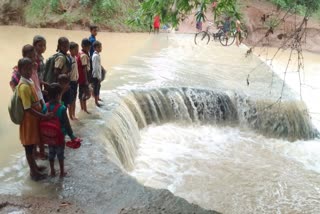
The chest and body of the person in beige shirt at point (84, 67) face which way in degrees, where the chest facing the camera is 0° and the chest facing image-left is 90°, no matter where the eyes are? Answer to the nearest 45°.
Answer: approximately 270°

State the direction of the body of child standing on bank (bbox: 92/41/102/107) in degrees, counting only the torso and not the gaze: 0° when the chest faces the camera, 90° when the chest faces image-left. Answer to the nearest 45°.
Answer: approximately 270°

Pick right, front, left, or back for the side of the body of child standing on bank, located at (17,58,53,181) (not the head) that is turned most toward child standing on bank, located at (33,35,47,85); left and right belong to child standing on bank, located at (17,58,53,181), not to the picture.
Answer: left

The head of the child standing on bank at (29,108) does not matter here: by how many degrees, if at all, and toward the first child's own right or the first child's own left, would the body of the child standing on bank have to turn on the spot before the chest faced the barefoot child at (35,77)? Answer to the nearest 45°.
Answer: approximately 90° to the first child's own left

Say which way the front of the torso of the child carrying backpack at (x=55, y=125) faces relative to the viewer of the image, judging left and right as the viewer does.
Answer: facing away from the viewer and to the right of the viewer

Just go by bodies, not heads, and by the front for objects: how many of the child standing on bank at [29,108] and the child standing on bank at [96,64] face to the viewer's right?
2

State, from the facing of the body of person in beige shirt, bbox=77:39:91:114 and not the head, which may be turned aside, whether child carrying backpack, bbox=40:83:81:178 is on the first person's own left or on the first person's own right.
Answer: on the first person's own right

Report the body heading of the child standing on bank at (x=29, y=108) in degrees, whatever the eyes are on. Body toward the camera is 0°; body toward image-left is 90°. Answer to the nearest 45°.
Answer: approximately 270°

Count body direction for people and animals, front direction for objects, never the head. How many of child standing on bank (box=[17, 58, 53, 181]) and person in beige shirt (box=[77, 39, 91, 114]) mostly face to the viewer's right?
2
